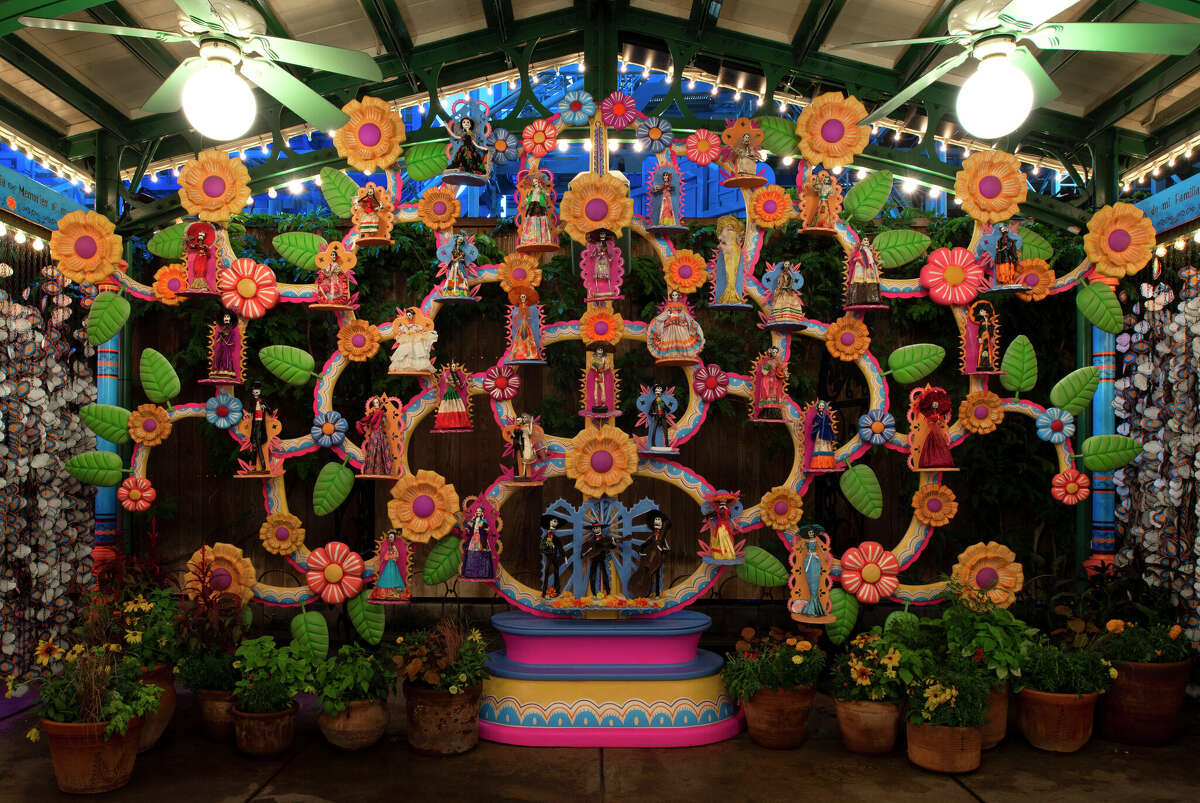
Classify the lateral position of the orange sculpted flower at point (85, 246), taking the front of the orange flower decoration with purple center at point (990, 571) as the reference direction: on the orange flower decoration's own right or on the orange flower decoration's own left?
on the orange flower decoration's own right

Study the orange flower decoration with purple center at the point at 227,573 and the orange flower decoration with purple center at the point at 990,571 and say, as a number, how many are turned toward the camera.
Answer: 2

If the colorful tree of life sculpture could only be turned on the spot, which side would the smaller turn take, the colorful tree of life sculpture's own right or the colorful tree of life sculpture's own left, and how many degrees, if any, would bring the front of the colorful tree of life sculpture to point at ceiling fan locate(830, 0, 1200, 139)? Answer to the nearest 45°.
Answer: approximately 45° to the colorful tree of life sculpture's own left

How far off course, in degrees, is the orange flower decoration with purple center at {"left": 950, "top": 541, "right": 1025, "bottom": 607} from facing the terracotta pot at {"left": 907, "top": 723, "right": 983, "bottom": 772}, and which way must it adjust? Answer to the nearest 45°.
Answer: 0° — it already faces it

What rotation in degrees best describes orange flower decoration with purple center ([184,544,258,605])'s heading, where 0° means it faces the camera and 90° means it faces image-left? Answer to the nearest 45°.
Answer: approximately 0°

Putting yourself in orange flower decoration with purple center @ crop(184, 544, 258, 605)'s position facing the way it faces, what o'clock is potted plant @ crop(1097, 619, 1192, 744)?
The potted plant is roughly at 10 o'clock from the orange flower decoration with purple center.

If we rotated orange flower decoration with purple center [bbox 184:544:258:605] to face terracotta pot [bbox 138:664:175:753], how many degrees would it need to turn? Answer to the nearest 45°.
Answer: approximately 45° to its right

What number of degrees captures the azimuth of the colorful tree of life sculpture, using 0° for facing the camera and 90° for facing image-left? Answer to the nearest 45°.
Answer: approximately 0°
